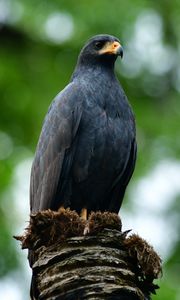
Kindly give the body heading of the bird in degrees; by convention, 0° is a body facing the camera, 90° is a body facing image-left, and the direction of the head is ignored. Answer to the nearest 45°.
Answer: approximately 315°
